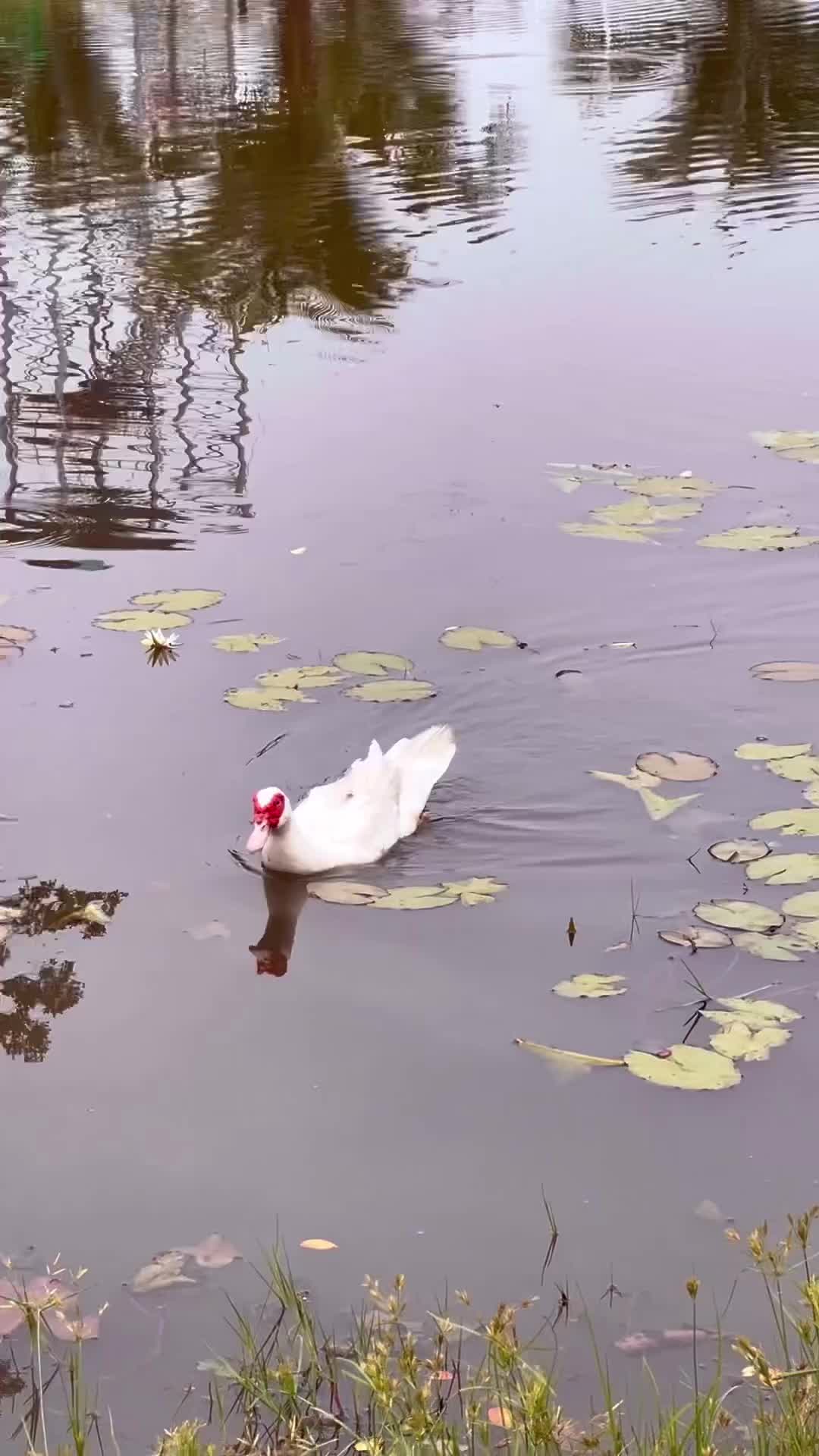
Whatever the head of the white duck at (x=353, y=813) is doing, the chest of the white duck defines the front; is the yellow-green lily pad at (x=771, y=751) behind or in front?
behind

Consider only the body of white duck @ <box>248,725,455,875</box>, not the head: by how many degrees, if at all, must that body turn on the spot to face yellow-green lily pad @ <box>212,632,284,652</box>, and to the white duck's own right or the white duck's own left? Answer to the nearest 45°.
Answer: approximately 135° to the white duck's own right

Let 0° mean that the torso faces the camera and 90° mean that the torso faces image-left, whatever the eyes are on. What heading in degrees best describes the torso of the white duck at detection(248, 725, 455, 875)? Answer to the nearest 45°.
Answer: approximately 45°

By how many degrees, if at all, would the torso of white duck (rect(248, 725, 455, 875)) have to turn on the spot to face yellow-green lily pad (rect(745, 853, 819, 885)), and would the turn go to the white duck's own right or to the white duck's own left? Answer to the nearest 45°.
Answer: approximately 90° to the white duck's own left

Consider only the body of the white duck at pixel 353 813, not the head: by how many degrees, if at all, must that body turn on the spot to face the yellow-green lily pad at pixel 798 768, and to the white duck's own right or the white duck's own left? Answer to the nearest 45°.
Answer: approximately 135° to the white duck's own left

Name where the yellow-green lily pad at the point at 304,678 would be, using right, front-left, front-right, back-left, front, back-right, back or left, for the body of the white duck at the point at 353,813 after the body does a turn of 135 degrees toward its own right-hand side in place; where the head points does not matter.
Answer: front

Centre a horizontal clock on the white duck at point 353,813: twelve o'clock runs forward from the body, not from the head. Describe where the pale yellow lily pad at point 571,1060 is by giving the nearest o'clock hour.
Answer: The pale yellow lily pad is roughly at 10 o'clock from the white duck.

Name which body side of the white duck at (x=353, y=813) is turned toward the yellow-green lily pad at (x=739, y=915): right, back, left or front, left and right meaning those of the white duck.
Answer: left

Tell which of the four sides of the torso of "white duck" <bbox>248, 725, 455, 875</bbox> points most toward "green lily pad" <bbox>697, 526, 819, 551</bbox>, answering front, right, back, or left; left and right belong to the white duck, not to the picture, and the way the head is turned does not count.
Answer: back

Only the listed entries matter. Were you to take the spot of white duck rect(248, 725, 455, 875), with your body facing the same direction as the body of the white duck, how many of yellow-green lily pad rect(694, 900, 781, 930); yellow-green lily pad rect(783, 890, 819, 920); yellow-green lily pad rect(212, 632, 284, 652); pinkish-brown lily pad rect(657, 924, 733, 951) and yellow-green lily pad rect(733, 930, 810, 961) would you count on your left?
4

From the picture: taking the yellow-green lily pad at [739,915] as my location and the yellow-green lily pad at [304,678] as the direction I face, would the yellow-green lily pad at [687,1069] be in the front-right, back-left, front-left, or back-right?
back-left

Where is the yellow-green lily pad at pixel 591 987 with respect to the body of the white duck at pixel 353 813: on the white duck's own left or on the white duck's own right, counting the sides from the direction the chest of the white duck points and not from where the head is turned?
on the white duck's own left

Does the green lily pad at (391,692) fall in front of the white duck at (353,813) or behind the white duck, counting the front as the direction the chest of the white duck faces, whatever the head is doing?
behind
